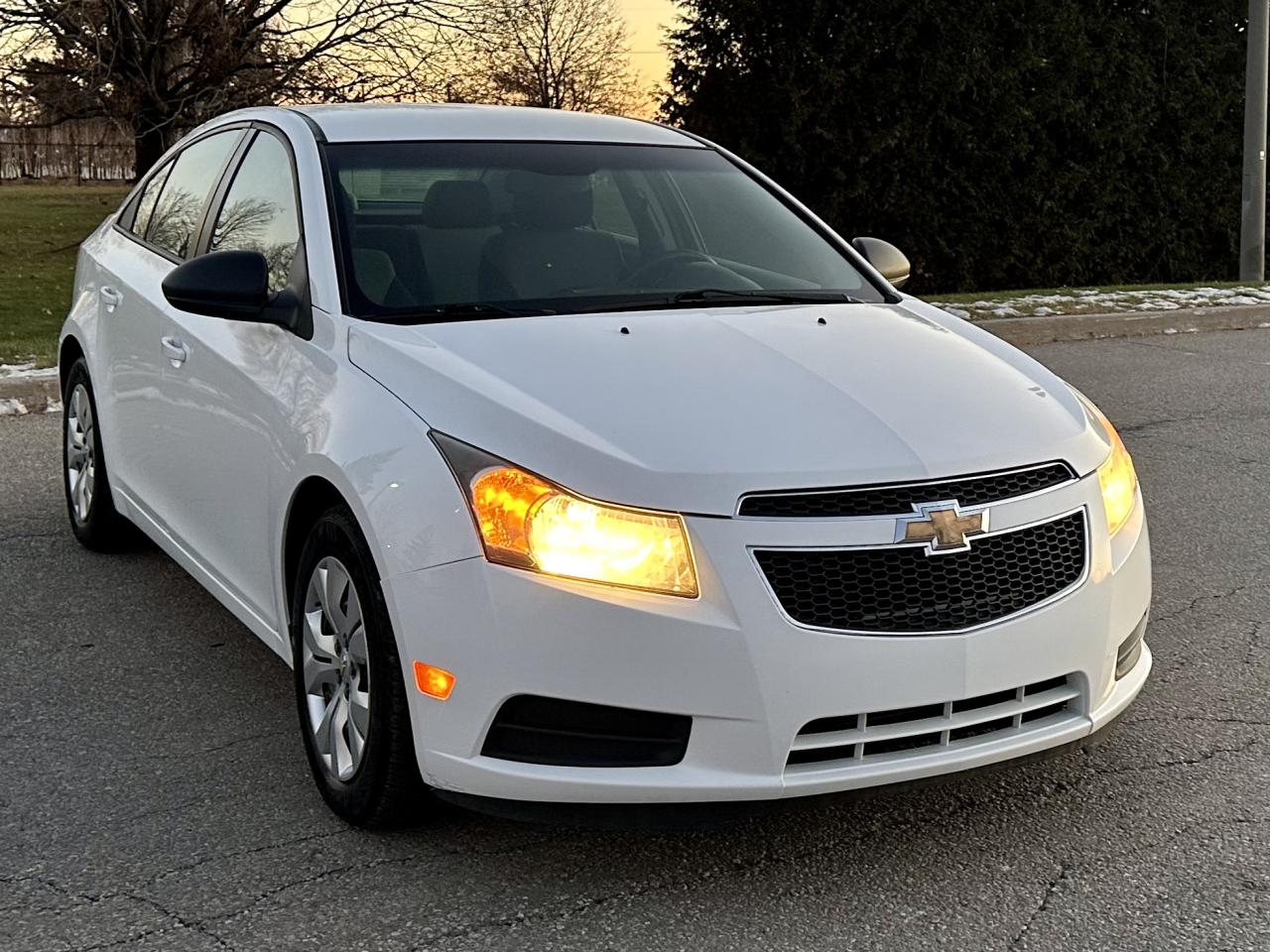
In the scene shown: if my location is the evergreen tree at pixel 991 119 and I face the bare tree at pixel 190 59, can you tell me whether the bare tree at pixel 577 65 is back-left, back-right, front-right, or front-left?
front-right

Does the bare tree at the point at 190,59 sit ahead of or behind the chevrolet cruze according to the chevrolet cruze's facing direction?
behind

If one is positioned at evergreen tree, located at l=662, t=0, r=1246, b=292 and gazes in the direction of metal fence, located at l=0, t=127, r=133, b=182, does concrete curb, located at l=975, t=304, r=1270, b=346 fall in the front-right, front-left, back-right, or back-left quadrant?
back-left

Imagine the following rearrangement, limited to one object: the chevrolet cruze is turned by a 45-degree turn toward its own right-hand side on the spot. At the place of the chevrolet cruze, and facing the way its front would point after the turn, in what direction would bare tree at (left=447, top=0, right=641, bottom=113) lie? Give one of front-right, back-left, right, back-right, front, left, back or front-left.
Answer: back

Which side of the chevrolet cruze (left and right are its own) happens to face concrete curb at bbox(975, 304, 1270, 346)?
left

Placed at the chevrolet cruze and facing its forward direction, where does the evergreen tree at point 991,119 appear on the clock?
The evergreen tree is roughly at 8 o'clock from the chevrolet cruze.

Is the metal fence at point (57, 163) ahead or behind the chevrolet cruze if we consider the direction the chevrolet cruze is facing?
behind

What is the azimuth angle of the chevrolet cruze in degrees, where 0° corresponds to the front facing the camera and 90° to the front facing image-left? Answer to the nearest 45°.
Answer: approximately 315°
